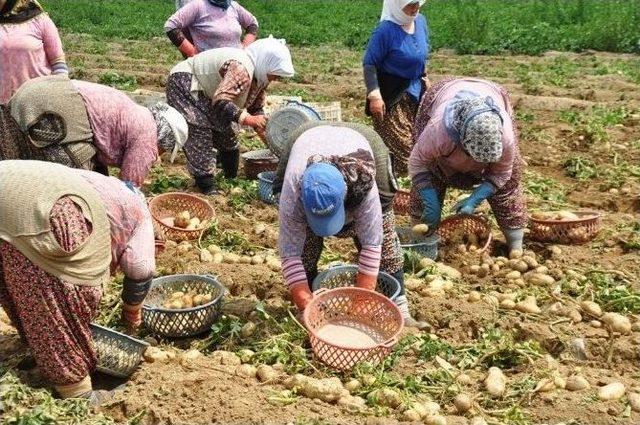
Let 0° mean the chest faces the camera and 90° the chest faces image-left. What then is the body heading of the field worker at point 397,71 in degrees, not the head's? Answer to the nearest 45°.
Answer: approximately 315°

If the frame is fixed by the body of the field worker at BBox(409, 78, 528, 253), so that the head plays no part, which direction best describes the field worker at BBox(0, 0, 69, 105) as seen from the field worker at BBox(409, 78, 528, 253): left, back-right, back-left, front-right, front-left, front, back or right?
right

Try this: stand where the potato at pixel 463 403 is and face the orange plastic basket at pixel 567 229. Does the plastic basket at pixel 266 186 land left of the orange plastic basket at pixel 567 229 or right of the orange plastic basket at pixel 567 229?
left

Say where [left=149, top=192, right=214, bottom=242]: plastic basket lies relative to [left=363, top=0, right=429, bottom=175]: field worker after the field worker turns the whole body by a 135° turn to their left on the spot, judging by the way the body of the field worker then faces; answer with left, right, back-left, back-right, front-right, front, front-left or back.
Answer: back-left

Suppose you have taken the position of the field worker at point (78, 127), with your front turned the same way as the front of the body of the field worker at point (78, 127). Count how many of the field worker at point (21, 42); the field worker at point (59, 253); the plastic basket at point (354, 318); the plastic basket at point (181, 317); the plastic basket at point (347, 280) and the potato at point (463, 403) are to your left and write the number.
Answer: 1

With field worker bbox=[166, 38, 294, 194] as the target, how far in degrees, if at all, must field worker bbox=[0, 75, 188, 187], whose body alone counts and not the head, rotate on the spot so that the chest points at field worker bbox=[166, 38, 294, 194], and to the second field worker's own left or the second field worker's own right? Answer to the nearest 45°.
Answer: approximately 45° to the second field worker's own left

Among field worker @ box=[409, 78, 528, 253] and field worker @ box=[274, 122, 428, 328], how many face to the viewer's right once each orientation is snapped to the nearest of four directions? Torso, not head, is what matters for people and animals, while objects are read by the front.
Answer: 0

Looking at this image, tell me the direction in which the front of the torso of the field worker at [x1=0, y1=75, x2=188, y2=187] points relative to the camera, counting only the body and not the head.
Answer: to the viewer's right

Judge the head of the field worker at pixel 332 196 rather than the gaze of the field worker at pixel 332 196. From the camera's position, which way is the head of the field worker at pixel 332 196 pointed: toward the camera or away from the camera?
toward the camera

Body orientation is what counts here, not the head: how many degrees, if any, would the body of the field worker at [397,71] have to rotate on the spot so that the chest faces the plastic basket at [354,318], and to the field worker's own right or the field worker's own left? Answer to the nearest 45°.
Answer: approximately 45° to the field worker's own right

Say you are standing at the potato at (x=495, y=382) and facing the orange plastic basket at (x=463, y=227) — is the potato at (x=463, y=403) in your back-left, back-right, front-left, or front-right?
back-left

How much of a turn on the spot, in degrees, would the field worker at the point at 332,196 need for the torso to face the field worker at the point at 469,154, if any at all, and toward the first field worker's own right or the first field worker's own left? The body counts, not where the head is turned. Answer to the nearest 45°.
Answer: approximately 135° to the first field worker's own left

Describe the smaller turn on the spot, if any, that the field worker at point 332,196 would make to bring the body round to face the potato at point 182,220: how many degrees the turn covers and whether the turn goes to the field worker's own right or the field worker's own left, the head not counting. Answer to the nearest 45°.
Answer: approximately 135° to the field worker's own right

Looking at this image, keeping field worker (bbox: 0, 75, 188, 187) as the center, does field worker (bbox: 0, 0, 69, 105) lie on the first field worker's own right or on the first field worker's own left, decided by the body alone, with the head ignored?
on the first field worker's own left

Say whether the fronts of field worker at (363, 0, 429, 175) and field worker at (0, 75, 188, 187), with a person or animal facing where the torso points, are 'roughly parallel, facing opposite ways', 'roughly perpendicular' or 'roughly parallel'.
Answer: roughly perpendicular

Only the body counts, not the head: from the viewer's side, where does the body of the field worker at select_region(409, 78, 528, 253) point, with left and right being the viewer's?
facing the viewer

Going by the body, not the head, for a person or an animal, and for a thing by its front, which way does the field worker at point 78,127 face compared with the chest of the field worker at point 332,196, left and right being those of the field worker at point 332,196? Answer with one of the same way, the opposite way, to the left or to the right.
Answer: to the left

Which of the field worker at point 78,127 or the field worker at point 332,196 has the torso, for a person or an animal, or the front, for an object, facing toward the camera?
the field worker at point 332,196

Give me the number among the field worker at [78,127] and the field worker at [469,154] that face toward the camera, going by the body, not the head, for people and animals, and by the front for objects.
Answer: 1

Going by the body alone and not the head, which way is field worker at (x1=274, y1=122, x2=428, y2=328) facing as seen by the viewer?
toward the camera
